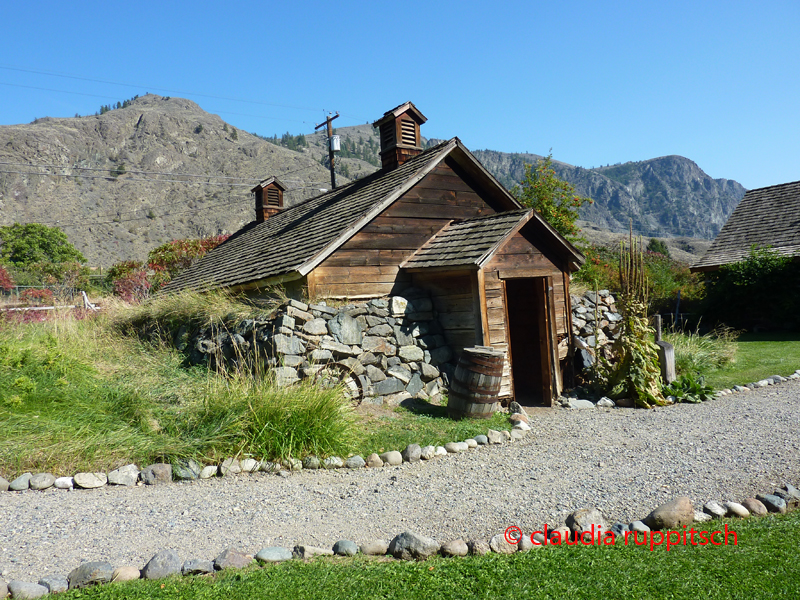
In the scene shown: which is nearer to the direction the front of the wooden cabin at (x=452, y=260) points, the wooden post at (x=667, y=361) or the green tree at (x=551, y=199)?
the wooden post

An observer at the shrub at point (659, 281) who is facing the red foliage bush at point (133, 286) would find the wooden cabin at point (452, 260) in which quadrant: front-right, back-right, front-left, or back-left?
front-left

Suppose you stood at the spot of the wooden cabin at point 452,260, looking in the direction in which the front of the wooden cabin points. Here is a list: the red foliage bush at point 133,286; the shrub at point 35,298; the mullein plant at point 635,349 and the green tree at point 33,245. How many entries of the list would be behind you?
3

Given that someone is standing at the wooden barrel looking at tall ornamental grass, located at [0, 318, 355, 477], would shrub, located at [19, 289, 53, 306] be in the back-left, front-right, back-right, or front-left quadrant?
front-right

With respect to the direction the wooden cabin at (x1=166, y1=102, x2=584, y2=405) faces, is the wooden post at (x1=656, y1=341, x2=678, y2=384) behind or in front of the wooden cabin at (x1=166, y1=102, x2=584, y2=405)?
in front

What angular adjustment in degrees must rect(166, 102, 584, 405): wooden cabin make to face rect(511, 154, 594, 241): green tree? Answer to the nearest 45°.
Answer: approximately 90° to its left

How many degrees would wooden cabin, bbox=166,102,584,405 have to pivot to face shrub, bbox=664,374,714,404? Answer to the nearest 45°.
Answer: approximately 45° to its left

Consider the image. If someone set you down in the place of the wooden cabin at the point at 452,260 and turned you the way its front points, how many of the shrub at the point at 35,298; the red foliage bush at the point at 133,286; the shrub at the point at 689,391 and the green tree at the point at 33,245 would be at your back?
3

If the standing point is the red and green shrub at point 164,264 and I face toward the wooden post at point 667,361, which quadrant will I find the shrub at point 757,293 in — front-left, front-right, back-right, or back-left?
front-left

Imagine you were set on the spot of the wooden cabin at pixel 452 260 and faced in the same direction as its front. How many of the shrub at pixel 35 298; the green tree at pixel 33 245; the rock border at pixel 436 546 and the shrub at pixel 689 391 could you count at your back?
2

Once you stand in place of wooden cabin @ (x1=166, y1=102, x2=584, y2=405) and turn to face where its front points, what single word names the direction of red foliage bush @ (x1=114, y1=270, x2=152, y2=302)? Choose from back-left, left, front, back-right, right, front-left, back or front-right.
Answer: back

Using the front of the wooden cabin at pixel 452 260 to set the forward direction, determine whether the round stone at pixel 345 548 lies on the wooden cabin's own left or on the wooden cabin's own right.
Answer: on the wooden cabin's own right

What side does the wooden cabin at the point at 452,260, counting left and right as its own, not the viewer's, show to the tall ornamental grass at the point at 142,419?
right

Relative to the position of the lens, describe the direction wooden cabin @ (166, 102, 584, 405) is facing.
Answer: facing the viewer and to the right of the viewer

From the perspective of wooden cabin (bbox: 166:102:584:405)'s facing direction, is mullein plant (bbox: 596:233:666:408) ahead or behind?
ahead
